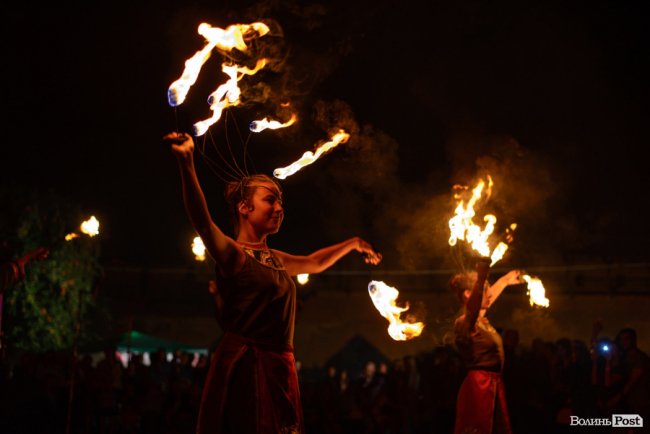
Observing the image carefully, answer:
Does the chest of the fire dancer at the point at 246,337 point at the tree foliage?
no

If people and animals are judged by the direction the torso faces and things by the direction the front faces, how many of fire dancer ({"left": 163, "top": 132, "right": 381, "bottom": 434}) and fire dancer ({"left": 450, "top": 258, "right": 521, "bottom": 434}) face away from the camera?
0

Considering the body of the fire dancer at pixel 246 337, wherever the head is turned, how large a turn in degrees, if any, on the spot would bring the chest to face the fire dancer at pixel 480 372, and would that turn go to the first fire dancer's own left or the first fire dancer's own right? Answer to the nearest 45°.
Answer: approximately 90° to the first fire dancer's own left

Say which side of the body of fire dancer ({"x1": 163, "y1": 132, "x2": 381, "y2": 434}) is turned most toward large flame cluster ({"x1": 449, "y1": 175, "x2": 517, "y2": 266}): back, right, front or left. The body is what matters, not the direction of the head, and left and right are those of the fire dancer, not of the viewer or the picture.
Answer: left

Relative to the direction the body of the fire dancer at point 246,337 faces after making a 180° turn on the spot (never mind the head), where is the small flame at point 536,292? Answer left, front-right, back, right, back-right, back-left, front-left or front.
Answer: right

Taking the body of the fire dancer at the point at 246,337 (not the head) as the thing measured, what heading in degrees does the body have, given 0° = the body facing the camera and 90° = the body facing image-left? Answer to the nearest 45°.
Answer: approximately 315°
